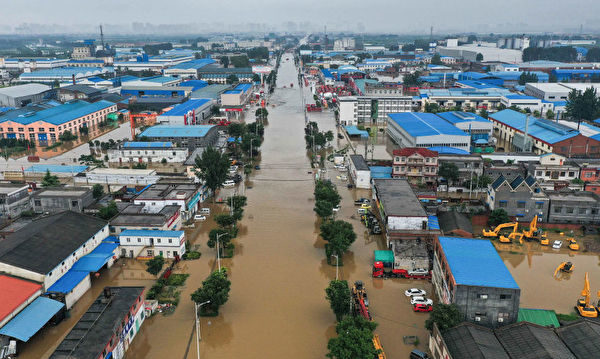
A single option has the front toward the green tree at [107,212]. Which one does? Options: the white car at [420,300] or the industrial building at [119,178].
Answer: the industrial building

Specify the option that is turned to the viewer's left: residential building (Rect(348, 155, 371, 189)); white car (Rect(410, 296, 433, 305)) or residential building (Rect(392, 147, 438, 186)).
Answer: residential building (Rect(348, 155, 371, 189))

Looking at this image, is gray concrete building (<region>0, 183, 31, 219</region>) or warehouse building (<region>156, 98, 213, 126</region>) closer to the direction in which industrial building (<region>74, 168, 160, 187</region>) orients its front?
the gray concrete building

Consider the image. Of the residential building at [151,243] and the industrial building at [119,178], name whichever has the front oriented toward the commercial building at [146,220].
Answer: the industrial building at [119,178]

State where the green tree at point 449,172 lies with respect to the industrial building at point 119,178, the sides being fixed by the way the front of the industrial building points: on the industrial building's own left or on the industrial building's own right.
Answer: on the industrial building's own left

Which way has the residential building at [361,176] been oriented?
to the viewer's left

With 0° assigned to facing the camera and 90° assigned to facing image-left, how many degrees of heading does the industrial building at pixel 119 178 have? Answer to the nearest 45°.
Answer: approximately 0°

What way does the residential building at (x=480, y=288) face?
to the viewer's left

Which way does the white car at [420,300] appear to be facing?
to the viewer's right

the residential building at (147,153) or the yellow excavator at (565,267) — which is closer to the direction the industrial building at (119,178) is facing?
the yellow excavator

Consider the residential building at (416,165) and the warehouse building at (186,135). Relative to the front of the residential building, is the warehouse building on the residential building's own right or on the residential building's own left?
on the residential building's own right

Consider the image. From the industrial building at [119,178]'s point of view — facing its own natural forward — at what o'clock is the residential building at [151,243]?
the residential building at [151,243] is roughly at 12 o'clock from the industrial building at [119,178].

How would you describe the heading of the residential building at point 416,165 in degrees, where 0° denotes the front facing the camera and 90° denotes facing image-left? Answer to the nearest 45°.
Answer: approximately 0°
